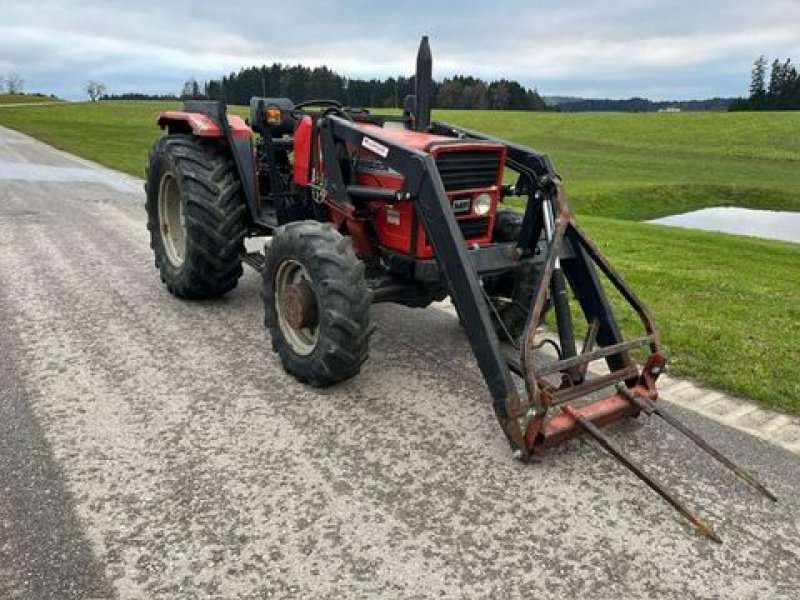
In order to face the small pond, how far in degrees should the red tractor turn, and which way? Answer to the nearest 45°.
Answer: approximately 90° to its left

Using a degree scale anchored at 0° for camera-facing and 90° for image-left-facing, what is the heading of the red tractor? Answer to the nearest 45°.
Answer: approximately 315°
